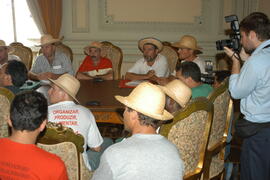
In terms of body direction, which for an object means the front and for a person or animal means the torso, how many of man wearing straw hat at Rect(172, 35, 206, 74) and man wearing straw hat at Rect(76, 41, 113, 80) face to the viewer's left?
1

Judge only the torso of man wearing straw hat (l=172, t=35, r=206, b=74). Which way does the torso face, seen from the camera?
to the viewer's left

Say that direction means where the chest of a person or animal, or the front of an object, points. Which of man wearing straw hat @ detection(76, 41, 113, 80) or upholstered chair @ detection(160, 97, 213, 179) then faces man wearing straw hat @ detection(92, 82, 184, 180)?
man wearing straw hat @ detection(76, 41, 113, 80)

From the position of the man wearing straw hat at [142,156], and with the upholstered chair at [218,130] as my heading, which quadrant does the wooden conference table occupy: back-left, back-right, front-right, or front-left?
front-left

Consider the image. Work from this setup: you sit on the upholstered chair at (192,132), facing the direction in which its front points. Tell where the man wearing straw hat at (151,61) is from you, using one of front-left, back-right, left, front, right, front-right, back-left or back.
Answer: front-right

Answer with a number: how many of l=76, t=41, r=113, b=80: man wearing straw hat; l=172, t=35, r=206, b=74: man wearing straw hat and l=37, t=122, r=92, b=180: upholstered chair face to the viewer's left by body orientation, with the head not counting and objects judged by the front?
1

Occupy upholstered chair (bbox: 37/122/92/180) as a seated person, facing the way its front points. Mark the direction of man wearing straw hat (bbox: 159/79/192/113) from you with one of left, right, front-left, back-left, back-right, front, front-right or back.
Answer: front

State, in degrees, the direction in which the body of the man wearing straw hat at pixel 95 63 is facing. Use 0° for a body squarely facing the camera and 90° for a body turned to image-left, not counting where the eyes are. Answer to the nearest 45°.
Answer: approximately 0°

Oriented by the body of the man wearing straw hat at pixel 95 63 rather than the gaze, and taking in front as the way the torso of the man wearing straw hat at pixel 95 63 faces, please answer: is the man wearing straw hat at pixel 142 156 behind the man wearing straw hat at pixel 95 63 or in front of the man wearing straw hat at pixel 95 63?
in front

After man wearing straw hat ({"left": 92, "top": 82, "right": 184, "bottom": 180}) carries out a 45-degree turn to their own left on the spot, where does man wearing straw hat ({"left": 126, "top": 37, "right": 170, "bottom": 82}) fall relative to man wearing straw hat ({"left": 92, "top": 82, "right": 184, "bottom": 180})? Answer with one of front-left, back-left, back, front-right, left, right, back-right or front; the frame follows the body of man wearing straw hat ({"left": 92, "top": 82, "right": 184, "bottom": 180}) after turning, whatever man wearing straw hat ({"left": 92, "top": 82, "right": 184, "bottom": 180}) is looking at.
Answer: right

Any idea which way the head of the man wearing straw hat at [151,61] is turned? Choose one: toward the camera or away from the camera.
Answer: toward the camera

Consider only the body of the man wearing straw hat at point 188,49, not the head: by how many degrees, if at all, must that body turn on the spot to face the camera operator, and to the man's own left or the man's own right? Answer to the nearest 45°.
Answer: approximately 90° to the man's own left

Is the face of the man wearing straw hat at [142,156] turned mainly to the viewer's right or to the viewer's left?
to the viewer's left

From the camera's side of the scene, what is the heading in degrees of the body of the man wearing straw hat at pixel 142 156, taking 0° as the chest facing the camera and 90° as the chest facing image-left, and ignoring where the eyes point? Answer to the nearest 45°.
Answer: approximately 135°

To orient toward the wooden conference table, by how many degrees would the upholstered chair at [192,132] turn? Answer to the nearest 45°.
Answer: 0° — it already faces it

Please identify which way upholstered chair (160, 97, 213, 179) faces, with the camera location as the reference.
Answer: facing away from the viewer and to the left of the viewer

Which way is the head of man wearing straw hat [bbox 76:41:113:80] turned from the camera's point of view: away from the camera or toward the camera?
toward the camera
